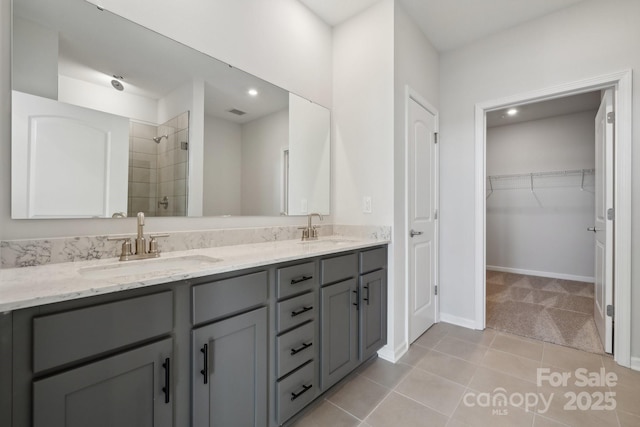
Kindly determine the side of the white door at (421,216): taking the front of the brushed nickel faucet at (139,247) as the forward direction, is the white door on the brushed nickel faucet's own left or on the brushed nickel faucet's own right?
on the brushed nickel faucet's own left

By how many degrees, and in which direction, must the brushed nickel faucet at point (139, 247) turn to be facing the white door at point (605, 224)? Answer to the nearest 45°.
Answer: approximately 90° to its left

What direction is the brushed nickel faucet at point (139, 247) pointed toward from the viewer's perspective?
toward the camera

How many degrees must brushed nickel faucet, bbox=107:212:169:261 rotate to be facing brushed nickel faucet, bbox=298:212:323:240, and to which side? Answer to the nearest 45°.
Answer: approximately 90° to its left
